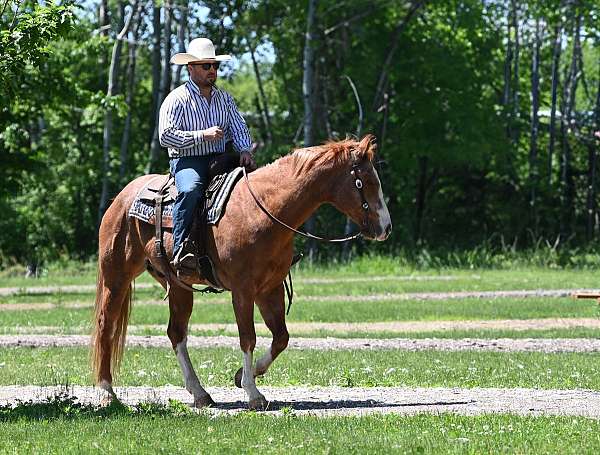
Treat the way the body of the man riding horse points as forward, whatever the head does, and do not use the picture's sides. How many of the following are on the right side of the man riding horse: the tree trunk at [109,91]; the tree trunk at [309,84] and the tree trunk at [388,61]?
0

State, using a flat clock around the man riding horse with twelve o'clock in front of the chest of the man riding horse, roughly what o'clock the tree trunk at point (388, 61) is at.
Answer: The tree trunk is roughly at 8 o'clock from the man riding horse.

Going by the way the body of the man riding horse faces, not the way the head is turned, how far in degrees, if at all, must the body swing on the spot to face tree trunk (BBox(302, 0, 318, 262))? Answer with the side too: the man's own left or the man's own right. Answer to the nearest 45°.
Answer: approximately 135° to the man's own left

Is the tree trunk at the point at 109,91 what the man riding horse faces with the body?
no
